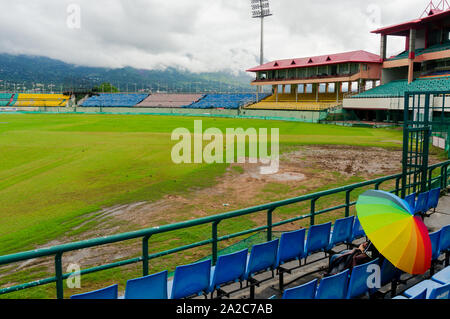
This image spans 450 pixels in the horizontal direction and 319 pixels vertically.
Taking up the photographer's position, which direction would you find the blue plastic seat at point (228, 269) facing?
facing away from the viewer and to the left of the viewer

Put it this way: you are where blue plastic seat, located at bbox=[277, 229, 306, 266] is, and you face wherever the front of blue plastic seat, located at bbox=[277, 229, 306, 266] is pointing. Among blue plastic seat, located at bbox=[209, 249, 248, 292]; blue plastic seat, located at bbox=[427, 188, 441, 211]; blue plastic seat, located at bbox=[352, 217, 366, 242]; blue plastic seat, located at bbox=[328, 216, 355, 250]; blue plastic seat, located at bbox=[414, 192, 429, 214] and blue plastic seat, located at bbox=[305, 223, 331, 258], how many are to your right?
5

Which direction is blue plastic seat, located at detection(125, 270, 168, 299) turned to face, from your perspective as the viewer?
facing away from the viewer and to the left of the viewer

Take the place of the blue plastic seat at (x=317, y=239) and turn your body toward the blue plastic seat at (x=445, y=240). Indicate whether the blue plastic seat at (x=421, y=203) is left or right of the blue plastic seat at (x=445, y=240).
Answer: left

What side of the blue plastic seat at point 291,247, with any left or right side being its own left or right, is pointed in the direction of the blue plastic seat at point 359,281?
back

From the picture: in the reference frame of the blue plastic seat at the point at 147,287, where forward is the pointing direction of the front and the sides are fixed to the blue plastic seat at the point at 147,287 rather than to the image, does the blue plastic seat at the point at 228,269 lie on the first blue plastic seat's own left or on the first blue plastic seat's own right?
on the first blue plastic seat's own right

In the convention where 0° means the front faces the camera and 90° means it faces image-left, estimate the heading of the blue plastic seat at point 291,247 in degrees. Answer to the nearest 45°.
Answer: approximately 135°

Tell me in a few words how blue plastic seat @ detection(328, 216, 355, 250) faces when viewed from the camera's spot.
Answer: facing away from the viewer and to the left of the viewer

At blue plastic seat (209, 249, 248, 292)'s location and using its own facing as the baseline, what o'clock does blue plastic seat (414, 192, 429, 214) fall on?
blue plastic seat (414, 192, 429, 214) is roughly at 3 o'clock from blue plastic seat (209, 249, 248, 292).

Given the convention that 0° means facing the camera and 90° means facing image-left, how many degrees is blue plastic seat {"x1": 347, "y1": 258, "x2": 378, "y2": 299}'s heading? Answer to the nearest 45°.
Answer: approximately 135°

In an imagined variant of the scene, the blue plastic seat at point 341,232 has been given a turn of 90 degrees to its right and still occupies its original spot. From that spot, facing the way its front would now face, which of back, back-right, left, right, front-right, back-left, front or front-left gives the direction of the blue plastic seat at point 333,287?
back-right

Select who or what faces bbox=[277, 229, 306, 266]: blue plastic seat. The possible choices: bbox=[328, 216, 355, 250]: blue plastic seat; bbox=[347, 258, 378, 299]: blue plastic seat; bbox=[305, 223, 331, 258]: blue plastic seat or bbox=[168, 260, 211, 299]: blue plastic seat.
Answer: bbox=[347, 258, 378, 299]: blue plastic seat

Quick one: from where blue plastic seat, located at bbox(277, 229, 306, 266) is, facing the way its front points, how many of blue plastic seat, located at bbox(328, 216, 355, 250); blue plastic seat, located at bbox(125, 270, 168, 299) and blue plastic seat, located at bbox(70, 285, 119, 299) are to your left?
2

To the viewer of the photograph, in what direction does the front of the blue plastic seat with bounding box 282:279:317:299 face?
facing away from the viewer and to the left of the viewer
